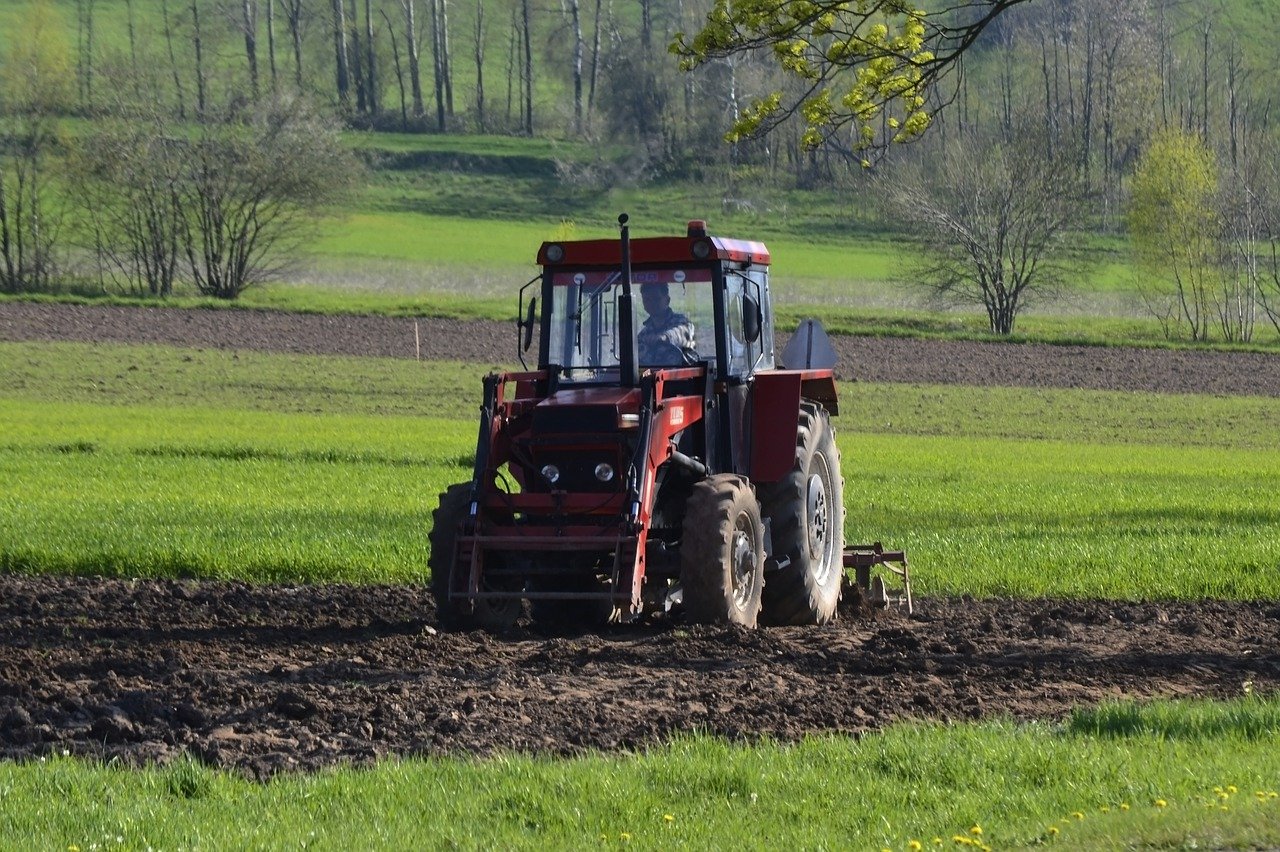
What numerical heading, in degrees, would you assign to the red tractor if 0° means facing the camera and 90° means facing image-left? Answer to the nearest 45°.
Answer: approximately 0°

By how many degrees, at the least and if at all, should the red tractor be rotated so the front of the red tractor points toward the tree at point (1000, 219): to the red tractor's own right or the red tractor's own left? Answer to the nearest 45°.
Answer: approximately 180°
